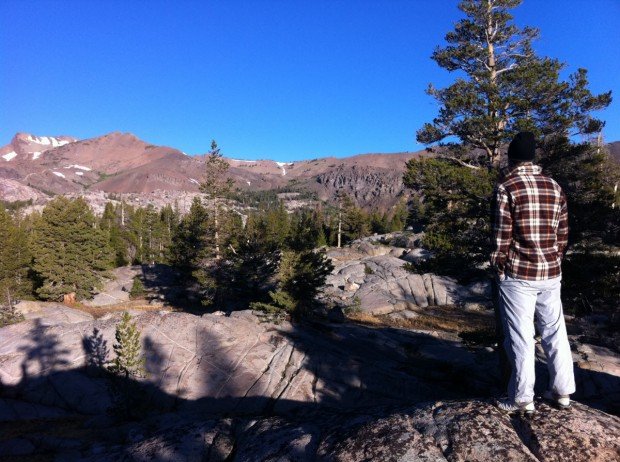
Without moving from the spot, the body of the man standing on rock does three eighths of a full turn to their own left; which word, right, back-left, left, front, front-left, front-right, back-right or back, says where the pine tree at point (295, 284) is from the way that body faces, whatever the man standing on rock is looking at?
back-right

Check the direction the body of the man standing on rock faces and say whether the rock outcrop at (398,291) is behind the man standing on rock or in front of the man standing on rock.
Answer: in front

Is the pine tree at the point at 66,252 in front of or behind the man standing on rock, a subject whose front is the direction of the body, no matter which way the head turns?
in front

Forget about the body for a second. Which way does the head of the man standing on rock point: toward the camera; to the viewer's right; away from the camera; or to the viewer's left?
away from the camera

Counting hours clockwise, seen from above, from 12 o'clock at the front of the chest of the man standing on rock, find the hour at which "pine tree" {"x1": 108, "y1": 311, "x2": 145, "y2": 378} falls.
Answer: The pine tree is roughly at 11 o'clock from the man standing on rock.

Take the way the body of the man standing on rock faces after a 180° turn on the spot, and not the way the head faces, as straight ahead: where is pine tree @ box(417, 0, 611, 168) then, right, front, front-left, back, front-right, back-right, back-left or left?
back-left

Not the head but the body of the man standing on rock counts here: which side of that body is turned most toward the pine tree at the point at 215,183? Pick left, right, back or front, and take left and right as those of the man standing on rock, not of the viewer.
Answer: front

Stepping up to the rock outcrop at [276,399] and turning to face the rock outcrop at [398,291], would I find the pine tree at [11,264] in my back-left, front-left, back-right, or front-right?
front-left

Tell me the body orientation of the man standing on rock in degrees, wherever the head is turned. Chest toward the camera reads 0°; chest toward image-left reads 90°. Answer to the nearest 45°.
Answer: approximately 135°

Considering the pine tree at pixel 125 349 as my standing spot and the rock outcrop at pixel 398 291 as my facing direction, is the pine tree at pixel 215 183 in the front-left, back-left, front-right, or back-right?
front-left
